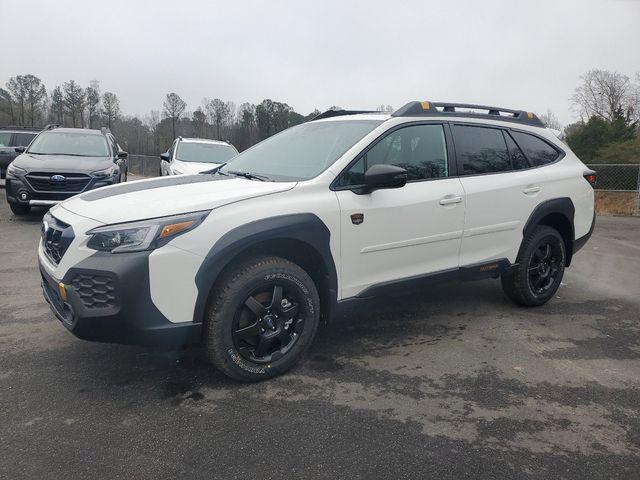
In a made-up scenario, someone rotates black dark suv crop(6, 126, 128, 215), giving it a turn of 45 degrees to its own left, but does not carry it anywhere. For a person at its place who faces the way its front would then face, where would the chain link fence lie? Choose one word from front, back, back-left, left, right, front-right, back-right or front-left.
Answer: front-left

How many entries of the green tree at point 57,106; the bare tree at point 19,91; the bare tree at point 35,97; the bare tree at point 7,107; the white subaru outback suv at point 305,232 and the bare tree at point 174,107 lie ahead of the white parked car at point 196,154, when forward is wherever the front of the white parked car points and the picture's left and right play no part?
1

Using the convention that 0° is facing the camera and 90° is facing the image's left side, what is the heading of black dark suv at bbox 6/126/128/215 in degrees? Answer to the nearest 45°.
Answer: approximately 0°

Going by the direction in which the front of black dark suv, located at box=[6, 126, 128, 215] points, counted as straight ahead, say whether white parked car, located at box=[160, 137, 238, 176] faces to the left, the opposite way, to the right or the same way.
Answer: the same way

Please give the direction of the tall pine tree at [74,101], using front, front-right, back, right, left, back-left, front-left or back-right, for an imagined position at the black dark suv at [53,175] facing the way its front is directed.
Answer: back

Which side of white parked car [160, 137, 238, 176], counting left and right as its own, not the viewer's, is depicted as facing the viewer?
front

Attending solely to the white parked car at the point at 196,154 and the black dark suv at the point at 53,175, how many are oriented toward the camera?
2

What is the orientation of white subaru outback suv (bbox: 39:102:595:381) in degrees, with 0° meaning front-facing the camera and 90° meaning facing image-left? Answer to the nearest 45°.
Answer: approximately 45°

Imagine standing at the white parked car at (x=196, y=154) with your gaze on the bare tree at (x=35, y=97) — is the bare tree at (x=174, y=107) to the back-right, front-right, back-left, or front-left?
front-right

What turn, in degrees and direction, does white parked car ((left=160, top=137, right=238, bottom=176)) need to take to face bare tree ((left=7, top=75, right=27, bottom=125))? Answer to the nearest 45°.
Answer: approximately 180°

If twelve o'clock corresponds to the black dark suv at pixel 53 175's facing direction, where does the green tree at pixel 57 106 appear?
The green tree is roughly at 6 o'clock from the black dark suv.

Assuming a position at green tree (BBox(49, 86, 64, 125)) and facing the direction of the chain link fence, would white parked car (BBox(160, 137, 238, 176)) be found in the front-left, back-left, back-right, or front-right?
front-right

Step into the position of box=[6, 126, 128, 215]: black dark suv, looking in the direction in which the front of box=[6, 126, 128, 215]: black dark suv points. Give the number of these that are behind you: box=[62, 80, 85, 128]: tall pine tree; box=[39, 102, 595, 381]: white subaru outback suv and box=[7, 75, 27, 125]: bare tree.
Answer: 2
